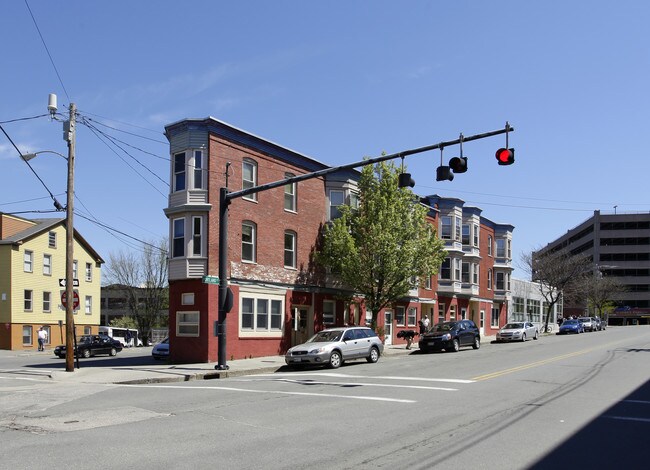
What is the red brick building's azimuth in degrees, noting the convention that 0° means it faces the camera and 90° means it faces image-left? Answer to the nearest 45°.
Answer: approximately 315°

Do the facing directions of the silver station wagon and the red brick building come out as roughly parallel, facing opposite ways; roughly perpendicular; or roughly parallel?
roughly perpendicular

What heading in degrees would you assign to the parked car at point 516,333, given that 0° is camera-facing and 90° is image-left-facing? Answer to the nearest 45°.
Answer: approximately 45°

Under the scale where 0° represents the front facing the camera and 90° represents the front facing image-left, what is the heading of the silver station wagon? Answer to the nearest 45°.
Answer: approximately 45°

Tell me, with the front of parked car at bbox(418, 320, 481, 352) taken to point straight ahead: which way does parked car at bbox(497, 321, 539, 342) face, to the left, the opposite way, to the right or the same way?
the same way

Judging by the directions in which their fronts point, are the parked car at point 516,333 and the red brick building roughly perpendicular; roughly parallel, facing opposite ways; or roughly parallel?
roughly perpendicular

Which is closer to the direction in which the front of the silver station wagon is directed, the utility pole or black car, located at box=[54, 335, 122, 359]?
the utility pole

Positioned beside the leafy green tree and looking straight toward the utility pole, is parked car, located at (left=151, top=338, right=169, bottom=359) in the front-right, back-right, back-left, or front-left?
front-right

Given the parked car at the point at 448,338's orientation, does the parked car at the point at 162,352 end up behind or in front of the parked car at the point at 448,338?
in front

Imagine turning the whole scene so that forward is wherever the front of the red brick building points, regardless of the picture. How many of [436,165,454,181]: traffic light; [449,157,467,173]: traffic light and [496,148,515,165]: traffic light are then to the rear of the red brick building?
0

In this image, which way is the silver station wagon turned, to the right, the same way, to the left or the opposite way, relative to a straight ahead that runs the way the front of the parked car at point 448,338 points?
the same way

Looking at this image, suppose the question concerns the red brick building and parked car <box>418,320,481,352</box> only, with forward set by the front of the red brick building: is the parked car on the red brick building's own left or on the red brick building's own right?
on the red brick building's own left

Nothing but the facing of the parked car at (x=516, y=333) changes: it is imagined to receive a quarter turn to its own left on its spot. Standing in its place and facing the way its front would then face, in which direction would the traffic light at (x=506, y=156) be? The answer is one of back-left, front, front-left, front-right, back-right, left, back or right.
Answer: front-right
